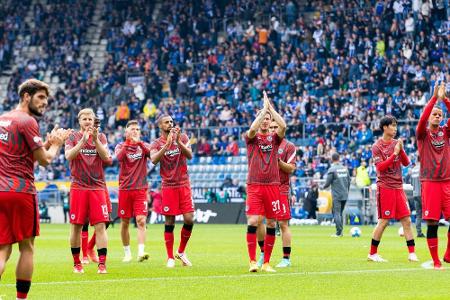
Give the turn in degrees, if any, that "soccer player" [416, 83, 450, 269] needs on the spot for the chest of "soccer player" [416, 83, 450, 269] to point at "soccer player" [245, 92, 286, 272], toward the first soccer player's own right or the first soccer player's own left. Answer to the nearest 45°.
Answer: approximately 90° to the first soccer player's own right

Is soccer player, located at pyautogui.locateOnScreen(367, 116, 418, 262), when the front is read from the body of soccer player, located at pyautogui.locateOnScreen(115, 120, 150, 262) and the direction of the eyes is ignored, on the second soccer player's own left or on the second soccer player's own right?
on the second soccer player's own left

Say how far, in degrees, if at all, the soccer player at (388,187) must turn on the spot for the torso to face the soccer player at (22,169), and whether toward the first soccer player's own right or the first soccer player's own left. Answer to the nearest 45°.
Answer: approximately 90° to the first soccer player's own right

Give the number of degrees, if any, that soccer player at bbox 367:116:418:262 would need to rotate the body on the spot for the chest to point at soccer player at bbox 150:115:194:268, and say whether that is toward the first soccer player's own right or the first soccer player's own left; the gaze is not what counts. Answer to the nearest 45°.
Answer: approximately 135° to the first soccer player's own right

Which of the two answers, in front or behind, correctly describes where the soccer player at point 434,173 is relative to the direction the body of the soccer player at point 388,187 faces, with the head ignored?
in front

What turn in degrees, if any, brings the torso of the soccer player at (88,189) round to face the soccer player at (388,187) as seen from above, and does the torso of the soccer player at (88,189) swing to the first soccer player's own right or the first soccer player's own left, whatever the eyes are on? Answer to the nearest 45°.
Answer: approximately 90° to the first soccer player's own left

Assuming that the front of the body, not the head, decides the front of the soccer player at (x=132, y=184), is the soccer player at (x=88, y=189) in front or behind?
in front

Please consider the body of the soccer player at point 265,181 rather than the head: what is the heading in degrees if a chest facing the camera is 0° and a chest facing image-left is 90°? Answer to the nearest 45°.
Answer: approximately 0°
